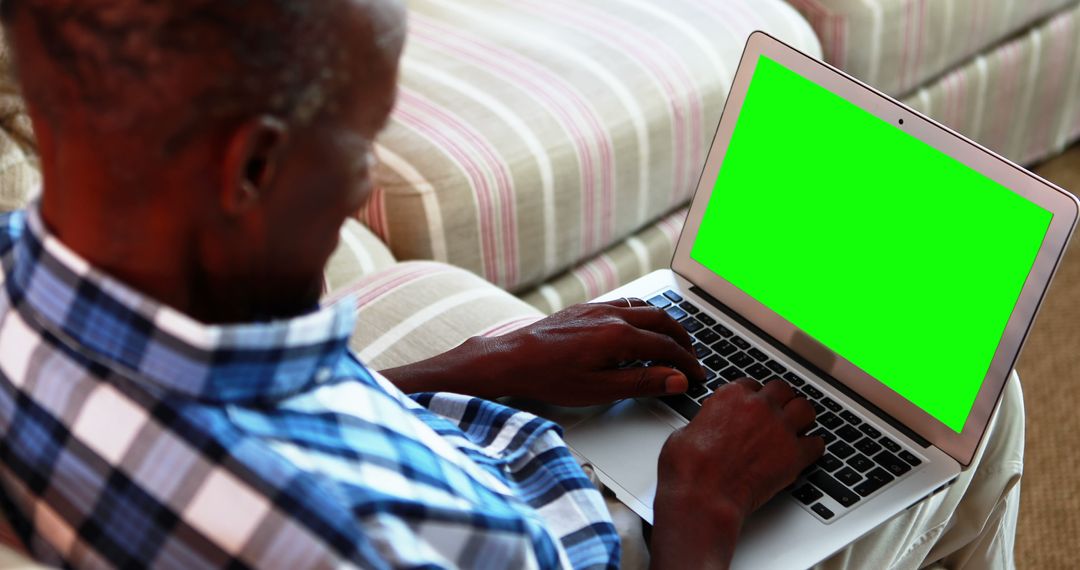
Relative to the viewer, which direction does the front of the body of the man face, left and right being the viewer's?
facing away from the viewer and to the right of the viewer

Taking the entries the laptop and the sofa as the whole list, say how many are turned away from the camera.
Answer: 0

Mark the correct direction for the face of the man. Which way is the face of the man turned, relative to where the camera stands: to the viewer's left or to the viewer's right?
to the viewer's right

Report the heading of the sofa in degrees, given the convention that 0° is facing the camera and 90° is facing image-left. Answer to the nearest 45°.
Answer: approximately 315°

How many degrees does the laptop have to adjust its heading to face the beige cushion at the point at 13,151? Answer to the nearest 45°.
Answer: approximately 45° to its right
